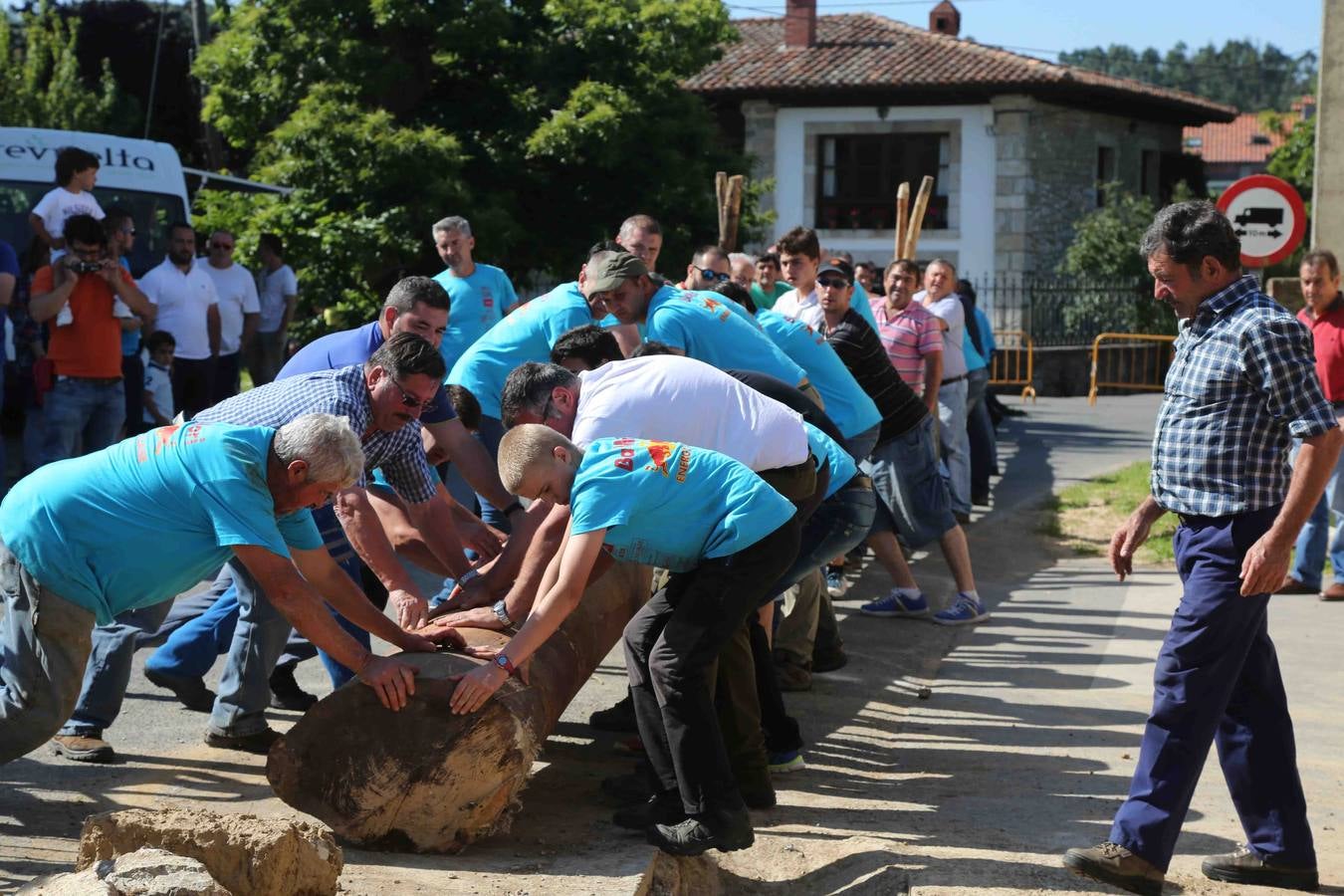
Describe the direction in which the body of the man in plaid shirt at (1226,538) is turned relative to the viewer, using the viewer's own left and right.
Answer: facing to the left of the viewer

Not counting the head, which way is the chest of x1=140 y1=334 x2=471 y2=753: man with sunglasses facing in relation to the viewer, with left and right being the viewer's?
facing the viewer and to the right of the viewer

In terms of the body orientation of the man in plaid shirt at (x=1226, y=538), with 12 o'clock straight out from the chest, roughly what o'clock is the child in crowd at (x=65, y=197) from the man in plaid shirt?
The child in crowd is roughly at 1 o'clock from the man in plaid shirt.

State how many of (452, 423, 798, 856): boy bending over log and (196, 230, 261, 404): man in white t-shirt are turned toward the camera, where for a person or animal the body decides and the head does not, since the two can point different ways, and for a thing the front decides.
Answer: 1

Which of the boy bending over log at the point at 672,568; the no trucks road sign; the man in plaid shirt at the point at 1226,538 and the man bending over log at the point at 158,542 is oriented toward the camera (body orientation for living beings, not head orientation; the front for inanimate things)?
the no trucks road sign

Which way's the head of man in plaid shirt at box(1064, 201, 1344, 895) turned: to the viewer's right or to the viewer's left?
to the viewer's left

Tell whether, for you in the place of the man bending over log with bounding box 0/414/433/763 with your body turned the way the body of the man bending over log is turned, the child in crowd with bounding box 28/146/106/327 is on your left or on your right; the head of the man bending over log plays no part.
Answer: on your left

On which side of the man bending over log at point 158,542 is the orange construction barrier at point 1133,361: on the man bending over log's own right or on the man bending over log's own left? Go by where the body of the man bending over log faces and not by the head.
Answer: on the man bending over log's own left

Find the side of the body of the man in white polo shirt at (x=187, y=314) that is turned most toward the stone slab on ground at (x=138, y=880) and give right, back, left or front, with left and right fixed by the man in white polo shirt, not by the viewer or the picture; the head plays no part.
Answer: front

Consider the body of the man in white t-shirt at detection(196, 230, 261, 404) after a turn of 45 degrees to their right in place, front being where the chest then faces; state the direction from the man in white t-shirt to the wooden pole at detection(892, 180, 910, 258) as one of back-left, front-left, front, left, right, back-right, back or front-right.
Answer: back-left

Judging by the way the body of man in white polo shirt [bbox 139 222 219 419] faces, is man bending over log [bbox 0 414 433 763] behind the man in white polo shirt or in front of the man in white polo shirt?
in front

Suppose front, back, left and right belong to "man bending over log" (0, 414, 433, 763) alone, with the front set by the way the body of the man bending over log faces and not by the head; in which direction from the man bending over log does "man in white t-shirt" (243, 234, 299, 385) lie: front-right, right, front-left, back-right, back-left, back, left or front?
left

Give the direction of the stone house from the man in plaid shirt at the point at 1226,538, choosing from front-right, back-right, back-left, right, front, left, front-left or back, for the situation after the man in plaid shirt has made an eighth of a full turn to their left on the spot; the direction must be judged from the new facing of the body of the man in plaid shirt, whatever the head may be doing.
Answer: back-right
